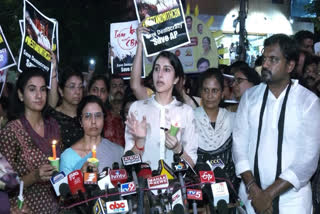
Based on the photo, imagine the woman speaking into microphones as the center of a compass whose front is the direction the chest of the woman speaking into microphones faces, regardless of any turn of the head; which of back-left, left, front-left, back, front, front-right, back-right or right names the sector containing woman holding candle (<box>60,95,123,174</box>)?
right

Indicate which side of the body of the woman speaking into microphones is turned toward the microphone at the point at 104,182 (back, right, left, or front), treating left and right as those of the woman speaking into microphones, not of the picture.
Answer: front

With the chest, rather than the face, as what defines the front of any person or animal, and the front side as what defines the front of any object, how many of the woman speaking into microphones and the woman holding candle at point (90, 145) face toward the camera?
2

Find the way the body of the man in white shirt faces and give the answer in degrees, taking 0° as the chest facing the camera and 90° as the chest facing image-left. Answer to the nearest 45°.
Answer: approximately 45°

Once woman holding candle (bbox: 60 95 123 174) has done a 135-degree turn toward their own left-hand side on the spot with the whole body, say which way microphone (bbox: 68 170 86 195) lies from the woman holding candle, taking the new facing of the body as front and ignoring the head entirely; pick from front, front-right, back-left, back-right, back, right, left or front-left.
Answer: back-right

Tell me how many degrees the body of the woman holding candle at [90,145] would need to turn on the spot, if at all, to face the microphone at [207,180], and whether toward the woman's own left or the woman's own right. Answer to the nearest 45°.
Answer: approximately 45° to the woman's own left

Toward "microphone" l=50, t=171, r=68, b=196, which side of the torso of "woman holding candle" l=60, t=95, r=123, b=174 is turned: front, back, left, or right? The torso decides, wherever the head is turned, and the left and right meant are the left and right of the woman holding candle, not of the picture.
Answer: front

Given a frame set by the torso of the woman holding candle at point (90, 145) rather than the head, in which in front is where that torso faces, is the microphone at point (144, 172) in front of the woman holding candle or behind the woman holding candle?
in front

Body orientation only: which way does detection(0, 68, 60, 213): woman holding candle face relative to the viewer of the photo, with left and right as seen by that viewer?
facing the viewer and to the right of the viewer

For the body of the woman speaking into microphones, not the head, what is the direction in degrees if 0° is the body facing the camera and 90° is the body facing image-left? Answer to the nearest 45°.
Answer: approximately 0°

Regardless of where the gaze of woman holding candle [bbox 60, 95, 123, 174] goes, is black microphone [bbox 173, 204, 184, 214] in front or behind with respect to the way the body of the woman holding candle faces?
in front

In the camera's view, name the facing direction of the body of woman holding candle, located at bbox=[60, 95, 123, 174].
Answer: toward the camera

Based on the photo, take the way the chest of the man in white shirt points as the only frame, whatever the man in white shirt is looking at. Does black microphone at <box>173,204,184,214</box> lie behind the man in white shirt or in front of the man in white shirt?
in front

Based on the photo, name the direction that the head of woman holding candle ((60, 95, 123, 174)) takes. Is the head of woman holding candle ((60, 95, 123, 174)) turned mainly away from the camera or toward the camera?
toward the camera
